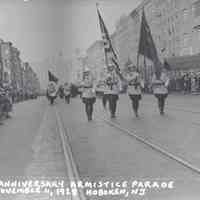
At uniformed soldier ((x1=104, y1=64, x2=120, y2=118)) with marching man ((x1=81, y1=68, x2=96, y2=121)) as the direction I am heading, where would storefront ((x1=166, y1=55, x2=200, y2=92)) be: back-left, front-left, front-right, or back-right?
back-right

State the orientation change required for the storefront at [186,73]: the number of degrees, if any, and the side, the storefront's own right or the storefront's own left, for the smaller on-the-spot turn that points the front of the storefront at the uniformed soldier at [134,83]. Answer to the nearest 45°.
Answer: approximately 45° to the storefront's own left

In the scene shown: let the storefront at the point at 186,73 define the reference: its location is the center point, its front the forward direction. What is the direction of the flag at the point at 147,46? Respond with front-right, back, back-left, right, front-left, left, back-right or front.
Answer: front-left

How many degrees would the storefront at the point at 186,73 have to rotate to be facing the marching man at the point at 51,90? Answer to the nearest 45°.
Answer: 0° — it already faces them

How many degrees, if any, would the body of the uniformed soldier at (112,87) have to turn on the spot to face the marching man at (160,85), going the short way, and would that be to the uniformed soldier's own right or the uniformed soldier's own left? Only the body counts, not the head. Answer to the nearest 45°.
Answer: approximately 90° to the uniformed soldier's own left

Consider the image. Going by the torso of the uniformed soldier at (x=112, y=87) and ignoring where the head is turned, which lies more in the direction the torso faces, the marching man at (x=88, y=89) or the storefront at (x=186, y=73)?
the marching man

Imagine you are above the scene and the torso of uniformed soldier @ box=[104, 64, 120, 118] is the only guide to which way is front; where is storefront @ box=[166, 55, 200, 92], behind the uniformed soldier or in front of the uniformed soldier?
behind
